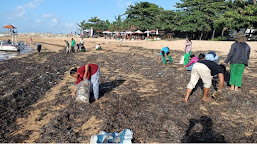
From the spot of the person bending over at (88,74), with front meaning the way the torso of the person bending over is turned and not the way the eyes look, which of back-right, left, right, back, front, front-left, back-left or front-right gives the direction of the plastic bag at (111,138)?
left

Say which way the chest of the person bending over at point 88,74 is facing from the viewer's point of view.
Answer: to the viewer's left

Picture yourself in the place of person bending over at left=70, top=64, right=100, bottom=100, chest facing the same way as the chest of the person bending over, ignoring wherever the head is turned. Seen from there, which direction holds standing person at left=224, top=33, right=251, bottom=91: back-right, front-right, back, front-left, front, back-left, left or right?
back
